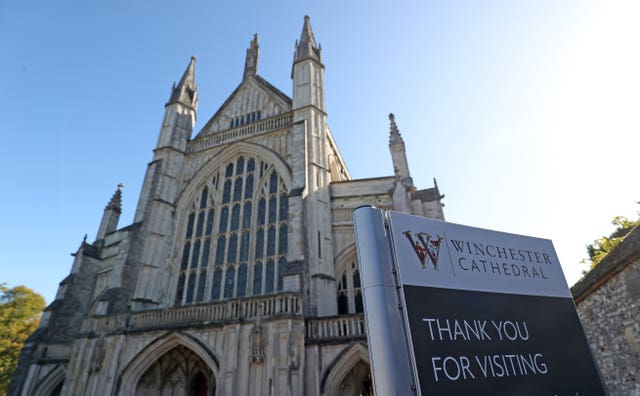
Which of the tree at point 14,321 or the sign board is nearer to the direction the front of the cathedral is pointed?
the sign board

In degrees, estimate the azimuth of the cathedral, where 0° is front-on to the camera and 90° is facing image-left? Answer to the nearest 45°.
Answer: approximately 45°

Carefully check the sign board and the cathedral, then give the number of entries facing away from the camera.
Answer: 0

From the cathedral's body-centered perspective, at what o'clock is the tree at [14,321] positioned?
The tree is roughly at 3 o'clock from the cathedral.

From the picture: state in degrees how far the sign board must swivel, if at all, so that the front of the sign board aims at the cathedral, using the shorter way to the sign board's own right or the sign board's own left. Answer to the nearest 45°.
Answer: approximately 180°

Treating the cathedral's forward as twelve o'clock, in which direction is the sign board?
The sign board is roughly at 10 o'clock from the cathedral.

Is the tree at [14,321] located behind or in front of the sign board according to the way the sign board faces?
behind
